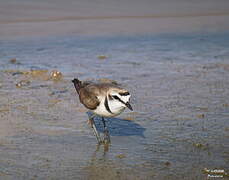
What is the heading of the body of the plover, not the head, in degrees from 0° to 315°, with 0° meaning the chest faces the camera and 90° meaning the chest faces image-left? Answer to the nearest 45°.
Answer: approximately 315°
